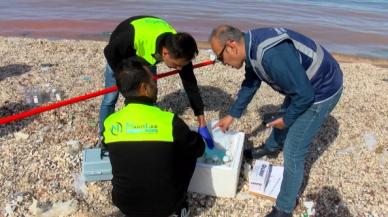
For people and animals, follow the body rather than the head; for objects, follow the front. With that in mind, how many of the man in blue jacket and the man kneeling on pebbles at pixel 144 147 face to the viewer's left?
1

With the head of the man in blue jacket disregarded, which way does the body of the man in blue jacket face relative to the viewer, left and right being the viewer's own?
facing to the left of the viewer

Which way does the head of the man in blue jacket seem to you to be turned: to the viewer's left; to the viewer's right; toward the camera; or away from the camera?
to the viewer's left

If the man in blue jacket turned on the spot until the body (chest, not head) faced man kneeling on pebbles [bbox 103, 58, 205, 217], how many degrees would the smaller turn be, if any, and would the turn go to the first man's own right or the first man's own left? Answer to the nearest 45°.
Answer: approximately 45° to the first man's own left

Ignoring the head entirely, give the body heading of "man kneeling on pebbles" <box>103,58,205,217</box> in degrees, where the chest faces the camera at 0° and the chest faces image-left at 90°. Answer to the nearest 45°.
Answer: approximately 225°

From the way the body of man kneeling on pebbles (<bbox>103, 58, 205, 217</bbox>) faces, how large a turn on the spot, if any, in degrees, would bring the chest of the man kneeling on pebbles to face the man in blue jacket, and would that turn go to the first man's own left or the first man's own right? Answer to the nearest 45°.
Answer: approximately 45° to the first man's own right
